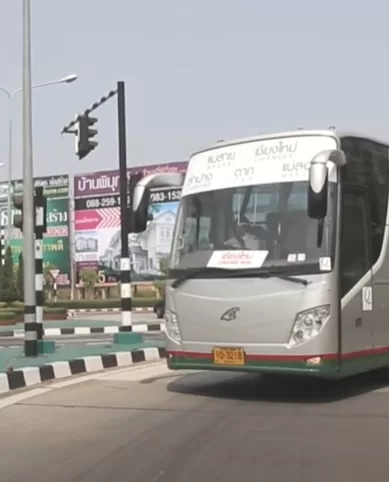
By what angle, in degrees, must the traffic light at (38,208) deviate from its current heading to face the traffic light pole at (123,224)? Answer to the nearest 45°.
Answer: approximately 135° to its right

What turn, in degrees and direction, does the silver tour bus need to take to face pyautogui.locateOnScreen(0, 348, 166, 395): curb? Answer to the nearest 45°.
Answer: approximately 90° to its right

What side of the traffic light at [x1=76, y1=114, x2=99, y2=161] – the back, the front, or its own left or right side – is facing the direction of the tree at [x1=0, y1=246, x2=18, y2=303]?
left

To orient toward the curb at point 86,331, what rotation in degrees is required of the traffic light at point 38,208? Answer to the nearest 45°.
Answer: approximately 90° to its right

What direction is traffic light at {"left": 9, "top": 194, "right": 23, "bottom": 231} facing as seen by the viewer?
to the viewer's left
